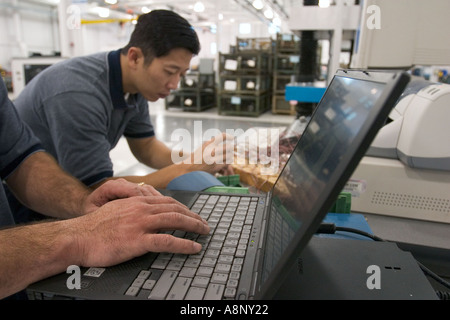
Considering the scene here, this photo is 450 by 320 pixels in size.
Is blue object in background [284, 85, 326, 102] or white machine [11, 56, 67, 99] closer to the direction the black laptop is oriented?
the white machine

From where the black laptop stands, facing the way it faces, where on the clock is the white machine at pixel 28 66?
The white machine is roughly at 2 o'clock from the black laptop.

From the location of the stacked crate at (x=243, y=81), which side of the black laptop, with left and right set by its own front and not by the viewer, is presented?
right

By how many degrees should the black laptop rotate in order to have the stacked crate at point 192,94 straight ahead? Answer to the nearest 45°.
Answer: approximately 90° to its right

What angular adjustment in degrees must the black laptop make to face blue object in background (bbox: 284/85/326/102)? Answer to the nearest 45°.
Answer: approximately 90° to its right

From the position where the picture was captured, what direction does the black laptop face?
facing to the left of the viewer

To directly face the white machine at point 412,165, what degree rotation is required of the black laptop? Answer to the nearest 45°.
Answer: approximately 135° to its right

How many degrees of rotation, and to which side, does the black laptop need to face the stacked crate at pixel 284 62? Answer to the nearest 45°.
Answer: approximately 90° to its right
